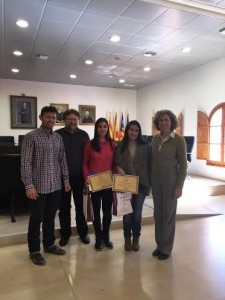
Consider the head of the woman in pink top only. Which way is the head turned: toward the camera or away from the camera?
toward the camera

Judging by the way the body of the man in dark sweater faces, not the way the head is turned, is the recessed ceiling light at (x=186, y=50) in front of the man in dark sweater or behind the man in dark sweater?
behind

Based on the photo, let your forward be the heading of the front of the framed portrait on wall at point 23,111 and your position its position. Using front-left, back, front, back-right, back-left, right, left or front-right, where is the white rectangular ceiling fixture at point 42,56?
front

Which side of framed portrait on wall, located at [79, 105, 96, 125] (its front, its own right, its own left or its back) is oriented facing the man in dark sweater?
front

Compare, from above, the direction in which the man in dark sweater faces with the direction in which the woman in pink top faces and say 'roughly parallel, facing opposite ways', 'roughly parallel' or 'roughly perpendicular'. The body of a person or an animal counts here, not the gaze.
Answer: roughly parallel

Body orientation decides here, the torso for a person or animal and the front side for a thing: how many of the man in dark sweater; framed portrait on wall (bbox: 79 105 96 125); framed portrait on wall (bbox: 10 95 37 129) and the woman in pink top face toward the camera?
4

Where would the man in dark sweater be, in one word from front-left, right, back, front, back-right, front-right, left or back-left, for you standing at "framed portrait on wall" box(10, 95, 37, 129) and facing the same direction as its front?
front

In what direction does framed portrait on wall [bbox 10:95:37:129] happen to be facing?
toward the camera

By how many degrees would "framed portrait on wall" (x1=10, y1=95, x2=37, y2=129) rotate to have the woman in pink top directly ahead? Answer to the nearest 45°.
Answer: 0° — it already faces them

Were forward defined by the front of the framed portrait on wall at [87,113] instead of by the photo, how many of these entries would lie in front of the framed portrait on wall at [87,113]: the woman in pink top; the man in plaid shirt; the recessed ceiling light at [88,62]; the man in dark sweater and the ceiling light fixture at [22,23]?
5

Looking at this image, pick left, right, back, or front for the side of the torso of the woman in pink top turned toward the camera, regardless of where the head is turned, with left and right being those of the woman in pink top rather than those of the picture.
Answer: front

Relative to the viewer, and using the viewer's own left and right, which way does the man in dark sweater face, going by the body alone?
facing the viewer

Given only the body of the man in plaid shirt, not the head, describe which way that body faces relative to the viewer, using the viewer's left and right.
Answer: facing the viewer and to the right of the viewer

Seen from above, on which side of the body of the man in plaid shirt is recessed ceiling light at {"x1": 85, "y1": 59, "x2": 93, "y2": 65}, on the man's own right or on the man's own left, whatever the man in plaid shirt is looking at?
on the man's own left

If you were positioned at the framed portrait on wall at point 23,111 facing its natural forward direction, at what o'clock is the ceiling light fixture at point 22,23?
The ceiling light fixture is roughly at 12 o'clock from the framed portrait on wall.

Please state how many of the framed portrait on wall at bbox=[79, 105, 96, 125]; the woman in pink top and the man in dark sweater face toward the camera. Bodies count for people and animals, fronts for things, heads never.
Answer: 3

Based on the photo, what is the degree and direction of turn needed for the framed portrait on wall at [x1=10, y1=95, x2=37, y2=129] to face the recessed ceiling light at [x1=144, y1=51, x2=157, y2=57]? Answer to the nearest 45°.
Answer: approximately 45° to its left
